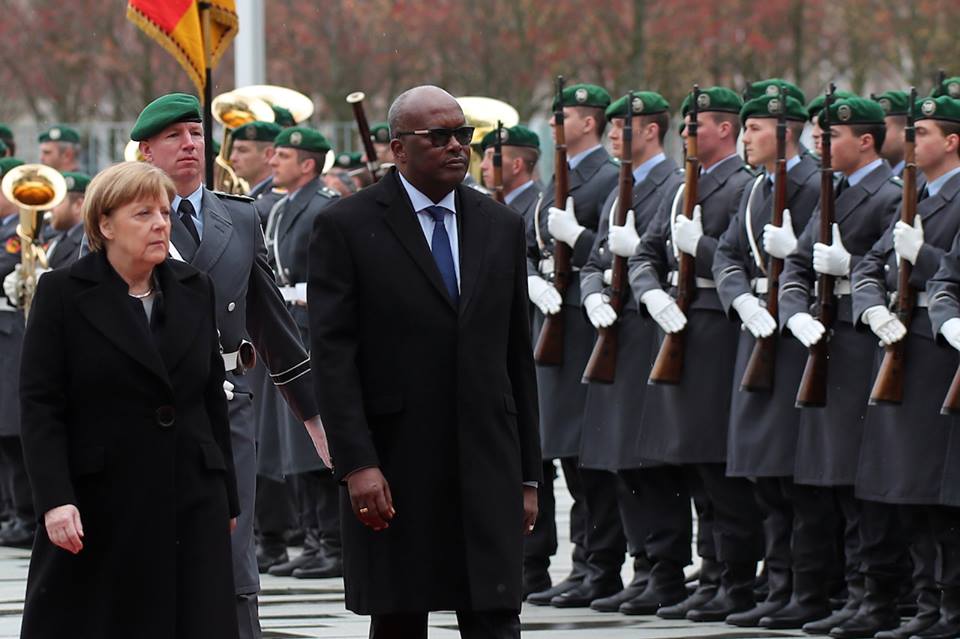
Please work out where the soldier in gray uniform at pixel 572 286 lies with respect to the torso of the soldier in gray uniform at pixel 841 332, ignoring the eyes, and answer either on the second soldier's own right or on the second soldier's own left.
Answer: on the second soldier's own right

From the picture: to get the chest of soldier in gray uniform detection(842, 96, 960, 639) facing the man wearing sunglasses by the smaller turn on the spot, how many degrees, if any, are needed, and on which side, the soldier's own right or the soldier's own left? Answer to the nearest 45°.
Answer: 0° — they already face them

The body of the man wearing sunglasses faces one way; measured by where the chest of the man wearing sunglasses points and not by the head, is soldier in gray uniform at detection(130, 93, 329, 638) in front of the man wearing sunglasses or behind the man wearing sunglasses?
behind

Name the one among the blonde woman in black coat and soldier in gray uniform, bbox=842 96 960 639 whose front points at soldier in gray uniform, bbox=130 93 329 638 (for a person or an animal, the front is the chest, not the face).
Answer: soldier in gray uniform, bbox=842 96 960 639

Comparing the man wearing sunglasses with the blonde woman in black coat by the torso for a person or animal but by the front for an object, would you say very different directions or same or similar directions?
same or similar directions

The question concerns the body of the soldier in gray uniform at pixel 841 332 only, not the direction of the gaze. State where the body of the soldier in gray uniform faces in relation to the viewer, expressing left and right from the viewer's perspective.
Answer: facing the viewer and to the left of the viewer

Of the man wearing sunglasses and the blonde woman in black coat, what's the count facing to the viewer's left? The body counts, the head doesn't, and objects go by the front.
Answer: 0

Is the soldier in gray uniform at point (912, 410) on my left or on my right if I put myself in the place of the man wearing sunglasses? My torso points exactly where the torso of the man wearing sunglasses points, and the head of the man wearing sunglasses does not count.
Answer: on my left

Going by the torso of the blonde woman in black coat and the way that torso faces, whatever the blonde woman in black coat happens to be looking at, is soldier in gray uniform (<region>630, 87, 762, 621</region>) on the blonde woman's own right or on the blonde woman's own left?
on the blonde woman's own left

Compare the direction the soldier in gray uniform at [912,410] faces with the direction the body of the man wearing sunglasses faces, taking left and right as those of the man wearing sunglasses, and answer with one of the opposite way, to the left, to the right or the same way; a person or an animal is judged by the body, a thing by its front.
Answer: to the right

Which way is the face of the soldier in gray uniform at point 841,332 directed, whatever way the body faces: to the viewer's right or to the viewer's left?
to the viewer's left

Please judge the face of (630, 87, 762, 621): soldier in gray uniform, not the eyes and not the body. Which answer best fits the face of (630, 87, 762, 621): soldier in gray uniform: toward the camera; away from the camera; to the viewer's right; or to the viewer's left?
to the viewer's left

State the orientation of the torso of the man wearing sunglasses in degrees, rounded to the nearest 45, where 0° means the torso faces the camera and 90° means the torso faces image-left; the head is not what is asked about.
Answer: approximately 315°
